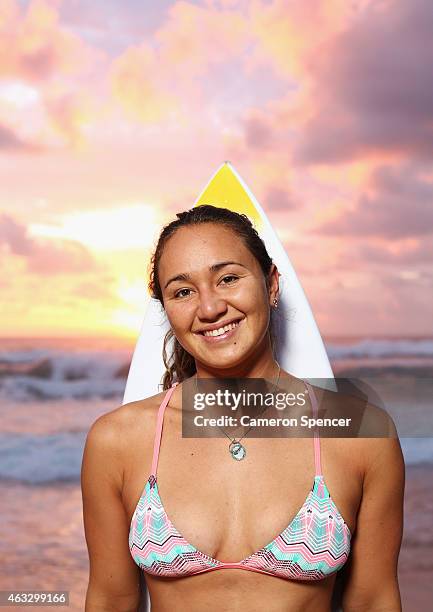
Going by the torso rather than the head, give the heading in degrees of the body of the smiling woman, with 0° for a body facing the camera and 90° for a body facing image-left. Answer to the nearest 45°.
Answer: approximately 0°
